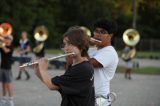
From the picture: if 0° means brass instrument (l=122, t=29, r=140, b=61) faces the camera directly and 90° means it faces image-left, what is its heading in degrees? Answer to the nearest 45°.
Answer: approximately 0°

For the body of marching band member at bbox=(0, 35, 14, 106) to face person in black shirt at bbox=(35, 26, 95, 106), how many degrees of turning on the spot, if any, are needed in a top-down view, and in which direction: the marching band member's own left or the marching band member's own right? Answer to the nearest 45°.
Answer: approximately 45° to the marching band member's own left
